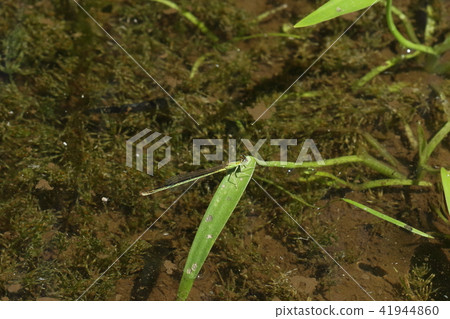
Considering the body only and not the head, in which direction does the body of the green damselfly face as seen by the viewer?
to the viewer's right
